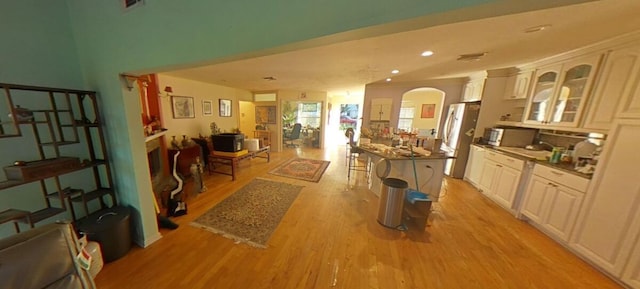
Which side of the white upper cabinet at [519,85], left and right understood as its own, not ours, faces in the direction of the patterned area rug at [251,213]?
front

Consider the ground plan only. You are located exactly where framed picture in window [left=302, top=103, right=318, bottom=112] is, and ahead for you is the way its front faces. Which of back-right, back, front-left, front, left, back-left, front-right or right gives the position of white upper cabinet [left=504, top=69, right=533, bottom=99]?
front-left

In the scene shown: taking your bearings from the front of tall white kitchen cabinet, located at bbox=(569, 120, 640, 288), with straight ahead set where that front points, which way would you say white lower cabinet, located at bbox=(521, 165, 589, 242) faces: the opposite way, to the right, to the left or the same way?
the same way

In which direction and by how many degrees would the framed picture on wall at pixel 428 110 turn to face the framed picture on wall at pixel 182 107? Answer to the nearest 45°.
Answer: approximately 45° to its right

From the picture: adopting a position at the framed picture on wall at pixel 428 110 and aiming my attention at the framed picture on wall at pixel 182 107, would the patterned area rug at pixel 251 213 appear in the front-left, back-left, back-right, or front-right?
front-left

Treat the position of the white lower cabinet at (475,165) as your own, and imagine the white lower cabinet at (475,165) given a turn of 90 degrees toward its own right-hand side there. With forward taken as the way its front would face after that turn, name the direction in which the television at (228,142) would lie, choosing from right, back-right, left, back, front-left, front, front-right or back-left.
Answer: left

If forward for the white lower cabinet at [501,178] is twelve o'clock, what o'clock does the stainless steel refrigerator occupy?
The stainless steel refrigerator is roughly at 3 o'clock from the white lower cabinet.

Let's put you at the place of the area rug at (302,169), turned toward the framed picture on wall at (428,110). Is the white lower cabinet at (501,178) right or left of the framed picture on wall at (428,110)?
right

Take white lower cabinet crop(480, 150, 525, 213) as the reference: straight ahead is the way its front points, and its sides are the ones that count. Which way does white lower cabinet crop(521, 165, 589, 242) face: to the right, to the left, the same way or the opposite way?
the same way

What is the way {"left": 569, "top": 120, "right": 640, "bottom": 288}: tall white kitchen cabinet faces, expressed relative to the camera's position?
facing the viewer and to the left of the viewer

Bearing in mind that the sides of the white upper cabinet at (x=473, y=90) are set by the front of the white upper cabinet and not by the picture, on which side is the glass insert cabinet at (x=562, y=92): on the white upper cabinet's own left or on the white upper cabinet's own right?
on the white upper cabinet's own left

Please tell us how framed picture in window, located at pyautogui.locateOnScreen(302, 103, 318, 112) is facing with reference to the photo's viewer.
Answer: facing the viewer

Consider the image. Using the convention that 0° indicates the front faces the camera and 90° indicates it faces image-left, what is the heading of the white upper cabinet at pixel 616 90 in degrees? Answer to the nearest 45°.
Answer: approximately 45°

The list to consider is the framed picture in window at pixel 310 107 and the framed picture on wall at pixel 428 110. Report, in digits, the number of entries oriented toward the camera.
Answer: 2

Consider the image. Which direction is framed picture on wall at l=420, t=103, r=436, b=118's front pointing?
toward the camera
